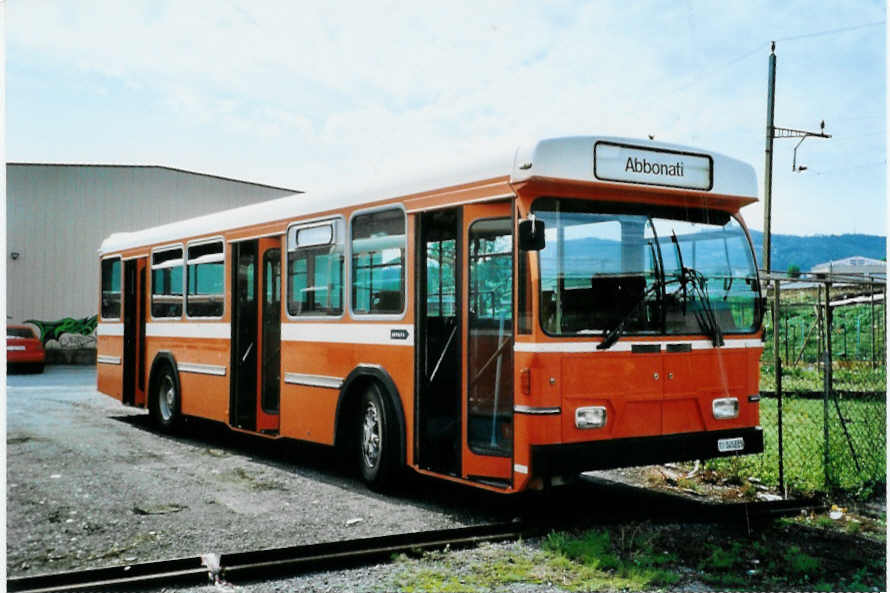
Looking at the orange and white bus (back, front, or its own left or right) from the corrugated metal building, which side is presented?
back

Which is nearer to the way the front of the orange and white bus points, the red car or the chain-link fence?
the chain-link fence

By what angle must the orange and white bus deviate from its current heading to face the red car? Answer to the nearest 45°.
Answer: approximately 180°

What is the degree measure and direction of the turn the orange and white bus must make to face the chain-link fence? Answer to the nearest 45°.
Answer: approximately 45° to its left

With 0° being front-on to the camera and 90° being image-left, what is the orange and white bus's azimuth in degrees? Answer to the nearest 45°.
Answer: approximately 315°

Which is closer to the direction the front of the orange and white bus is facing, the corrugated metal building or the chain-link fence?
the chain-link fence
